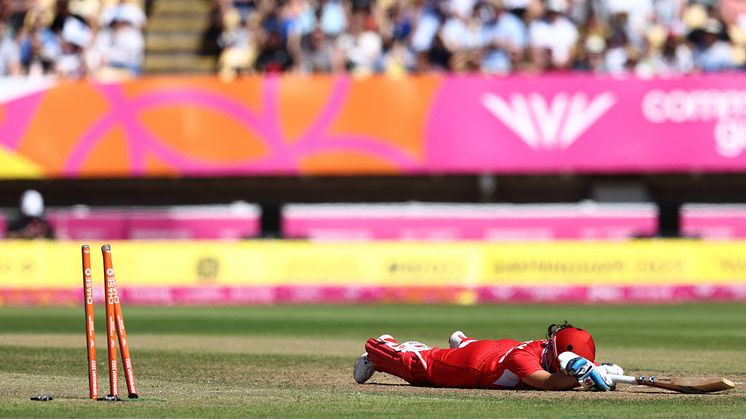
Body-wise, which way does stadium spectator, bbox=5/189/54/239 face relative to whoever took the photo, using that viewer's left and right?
facing the viewer

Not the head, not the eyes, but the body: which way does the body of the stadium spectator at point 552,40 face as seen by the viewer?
toward the camera

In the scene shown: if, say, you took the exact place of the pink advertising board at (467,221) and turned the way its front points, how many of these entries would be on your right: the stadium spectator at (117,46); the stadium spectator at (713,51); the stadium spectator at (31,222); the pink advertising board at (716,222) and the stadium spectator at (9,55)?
3

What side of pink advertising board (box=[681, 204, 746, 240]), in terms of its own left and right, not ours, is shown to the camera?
front

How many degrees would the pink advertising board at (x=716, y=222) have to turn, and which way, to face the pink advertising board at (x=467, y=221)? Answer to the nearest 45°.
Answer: approximately 90° to its right

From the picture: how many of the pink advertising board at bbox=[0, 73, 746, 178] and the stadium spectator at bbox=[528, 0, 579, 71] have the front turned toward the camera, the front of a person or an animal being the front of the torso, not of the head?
2

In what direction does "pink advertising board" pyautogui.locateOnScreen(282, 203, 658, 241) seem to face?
toward the camera

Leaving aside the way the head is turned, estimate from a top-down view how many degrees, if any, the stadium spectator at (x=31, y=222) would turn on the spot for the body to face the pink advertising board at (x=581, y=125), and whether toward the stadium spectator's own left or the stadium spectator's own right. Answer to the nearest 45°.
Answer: approximately 90° to the stadium spectator's own left

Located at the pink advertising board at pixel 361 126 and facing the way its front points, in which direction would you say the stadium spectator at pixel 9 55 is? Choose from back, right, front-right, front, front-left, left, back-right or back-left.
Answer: right

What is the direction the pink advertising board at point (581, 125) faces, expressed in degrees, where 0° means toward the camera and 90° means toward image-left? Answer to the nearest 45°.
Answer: approximately 0°
